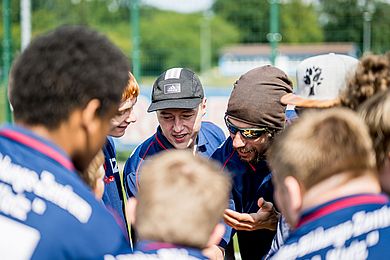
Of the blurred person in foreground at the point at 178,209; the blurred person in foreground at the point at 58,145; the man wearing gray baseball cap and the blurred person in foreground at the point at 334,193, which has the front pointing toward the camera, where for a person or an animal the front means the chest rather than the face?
the man wearing gray baseball cap

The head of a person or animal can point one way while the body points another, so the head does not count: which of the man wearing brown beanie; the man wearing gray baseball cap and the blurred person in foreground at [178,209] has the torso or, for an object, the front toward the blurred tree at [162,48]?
the blurred person in foreground

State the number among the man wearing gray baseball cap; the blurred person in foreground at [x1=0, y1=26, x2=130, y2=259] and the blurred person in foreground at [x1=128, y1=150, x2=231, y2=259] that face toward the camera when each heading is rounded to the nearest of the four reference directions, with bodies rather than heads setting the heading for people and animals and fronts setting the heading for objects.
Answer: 1

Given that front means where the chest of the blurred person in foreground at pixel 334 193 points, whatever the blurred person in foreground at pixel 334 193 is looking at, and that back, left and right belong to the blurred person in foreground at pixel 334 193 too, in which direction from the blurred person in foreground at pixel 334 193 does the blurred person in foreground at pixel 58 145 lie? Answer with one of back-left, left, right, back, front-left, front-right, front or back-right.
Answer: front-left

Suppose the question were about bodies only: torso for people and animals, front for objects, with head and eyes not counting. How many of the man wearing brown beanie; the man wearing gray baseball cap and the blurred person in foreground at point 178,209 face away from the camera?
1

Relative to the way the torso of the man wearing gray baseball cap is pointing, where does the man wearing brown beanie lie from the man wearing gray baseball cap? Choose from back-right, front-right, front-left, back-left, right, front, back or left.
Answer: front-left

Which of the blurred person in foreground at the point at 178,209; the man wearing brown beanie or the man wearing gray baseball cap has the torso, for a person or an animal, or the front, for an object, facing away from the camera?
the blurred person in foreground

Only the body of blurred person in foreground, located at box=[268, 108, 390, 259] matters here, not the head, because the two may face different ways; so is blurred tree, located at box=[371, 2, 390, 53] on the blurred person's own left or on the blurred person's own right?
on the blurred person's own right

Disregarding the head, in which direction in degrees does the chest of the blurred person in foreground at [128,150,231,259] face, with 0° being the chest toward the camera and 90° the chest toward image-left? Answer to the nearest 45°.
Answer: approximately 180°

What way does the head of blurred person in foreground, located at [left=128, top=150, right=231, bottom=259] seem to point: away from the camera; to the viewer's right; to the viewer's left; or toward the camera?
away from the camera

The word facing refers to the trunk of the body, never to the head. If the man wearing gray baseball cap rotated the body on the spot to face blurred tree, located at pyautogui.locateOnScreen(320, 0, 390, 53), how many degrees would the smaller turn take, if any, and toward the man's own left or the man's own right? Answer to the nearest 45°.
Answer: approximately 180°

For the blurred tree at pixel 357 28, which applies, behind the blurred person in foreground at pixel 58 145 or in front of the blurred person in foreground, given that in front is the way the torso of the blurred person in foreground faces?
in front

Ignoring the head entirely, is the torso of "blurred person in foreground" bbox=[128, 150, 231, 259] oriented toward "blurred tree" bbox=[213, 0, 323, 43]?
yes

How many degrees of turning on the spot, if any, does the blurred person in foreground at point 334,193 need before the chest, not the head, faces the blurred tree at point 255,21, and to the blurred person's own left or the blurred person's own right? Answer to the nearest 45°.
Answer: approximately 45° to the blurred person's own right

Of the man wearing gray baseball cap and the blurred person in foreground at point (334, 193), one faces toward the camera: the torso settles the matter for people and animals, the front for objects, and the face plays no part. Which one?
the man wearing gray baseball cap

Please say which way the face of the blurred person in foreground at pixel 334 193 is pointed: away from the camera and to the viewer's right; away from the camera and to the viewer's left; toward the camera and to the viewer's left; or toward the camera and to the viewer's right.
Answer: away from the camera and to the viewer's left

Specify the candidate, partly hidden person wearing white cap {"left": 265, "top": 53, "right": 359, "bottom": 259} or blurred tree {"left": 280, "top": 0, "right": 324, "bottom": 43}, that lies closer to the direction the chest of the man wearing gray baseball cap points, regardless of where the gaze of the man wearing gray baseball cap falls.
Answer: the partly hidden person wearing white cap

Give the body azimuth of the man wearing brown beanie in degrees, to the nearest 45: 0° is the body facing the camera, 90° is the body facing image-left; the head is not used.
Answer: approximately 45°

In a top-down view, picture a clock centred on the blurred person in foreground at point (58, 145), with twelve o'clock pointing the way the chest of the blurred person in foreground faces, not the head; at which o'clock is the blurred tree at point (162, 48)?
The blurred tree is roughly at 11 o'clock from the blurred person in foreground.

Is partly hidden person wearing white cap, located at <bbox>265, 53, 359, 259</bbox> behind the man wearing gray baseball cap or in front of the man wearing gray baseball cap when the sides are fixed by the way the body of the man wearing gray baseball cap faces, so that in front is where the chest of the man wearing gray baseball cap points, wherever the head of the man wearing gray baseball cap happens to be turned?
in front
